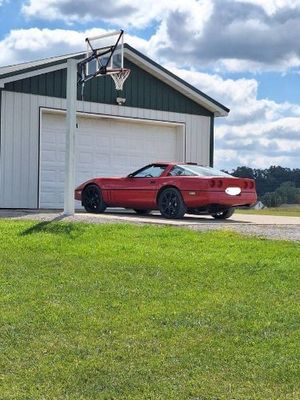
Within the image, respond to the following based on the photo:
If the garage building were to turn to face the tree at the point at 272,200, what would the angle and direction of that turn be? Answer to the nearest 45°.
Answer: approximately 90° to its left

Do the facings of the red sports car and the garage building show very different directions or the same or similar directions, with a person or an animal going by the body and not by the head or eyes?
very different directions

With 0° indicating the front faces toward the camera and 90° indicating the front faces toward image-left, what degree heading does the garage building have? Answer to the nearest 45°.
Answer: approximately 315°

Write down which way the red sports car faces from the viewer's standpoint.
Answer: facing away from the viewer and to the left of the viewer

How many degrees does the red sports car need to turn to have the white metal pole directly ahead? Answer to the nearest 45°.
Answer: approximately 45° to its left
